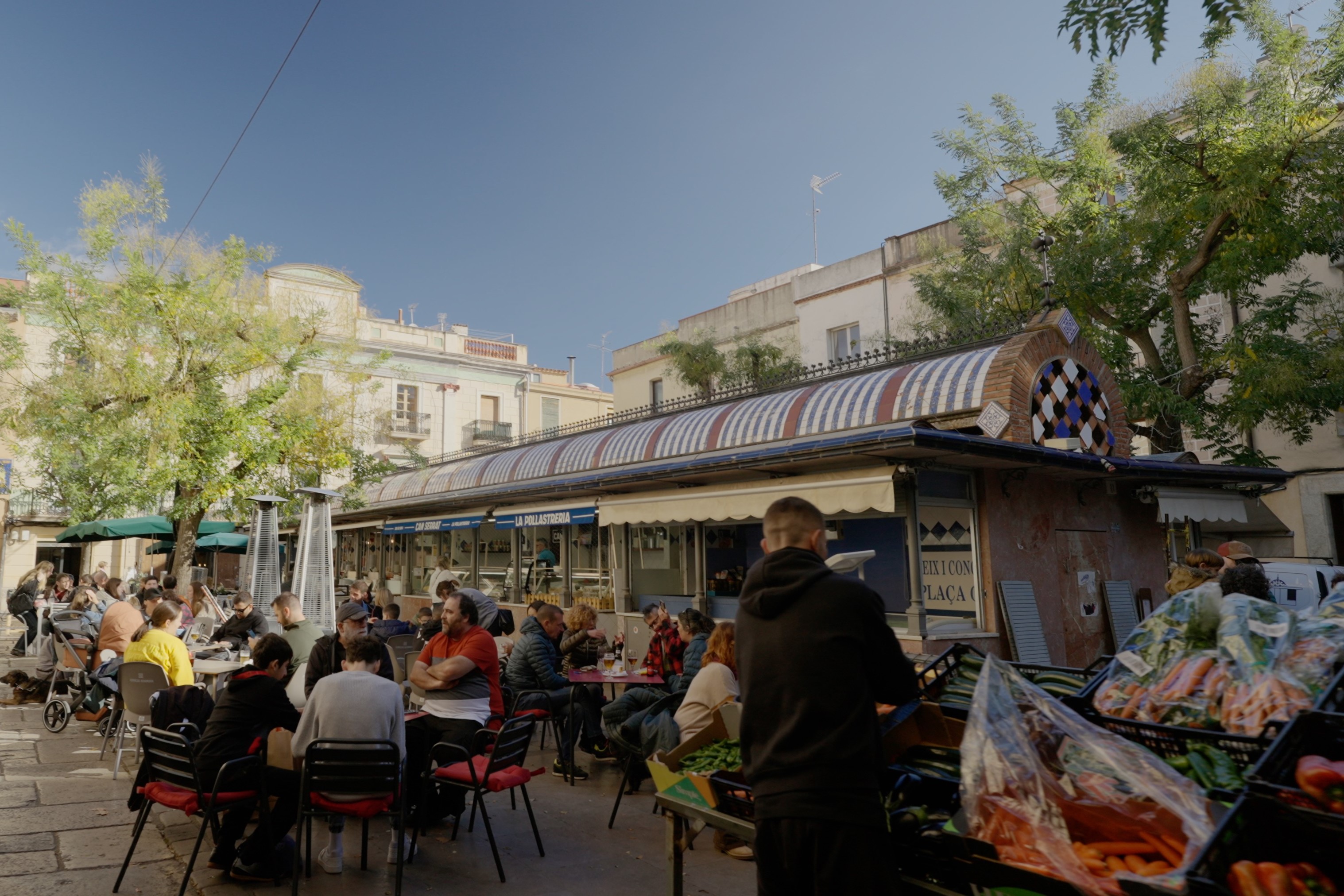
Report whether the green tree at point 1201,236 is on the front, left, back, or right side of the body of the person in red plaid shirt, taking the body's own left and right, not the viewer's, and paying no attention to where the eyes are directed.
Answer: back

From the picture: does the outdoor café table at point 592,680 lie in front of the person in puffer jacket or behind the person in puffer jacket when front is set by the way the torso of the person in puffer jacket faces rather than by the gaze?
in front

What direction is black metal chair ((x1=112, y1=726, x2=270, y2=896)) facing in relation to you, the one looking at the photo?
facing away from the viewer and to the right of the viewer

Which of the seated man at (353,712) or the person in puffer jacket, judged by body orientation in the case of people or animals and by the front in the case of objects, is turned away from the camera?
the seated man

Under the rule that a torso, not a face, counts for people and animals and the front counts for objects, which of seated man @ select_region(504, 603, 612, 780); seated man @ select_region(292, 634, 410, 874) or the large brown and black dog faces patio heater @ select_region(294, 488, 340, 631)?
seated man @ select_region(292, 634, 410, 874)

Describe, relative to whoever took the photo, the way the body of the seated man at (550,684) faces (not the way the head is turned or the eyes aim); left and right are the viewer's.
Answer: facing to the right of the viewer

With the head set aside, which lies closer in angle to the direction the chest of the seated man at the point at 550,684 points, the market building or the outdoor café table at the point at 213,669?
the market building

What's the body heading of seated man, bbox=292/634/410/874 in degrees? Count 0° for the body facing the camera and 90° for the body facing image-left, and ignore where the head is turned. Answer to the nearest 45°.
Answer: approximately 180°

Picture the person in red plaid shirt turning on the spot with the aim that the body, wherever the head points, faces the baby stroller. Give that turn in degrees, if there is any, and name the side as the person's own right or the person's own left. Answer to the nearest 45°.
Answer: approximately 45° to the person's own right

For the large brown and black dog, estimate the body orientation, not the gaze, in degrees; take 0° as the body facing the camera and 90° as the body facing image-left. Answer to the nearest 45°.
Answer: approximately 90°

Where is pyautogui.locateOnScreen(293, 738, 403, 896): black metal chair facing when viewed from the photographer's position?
facing away from the viewer

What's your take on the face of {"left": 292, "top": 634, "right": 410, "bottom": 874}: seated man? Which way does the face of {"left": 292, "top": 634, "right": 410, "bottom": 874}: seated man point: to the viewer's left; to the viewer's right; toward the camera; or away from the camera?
away from the camera
